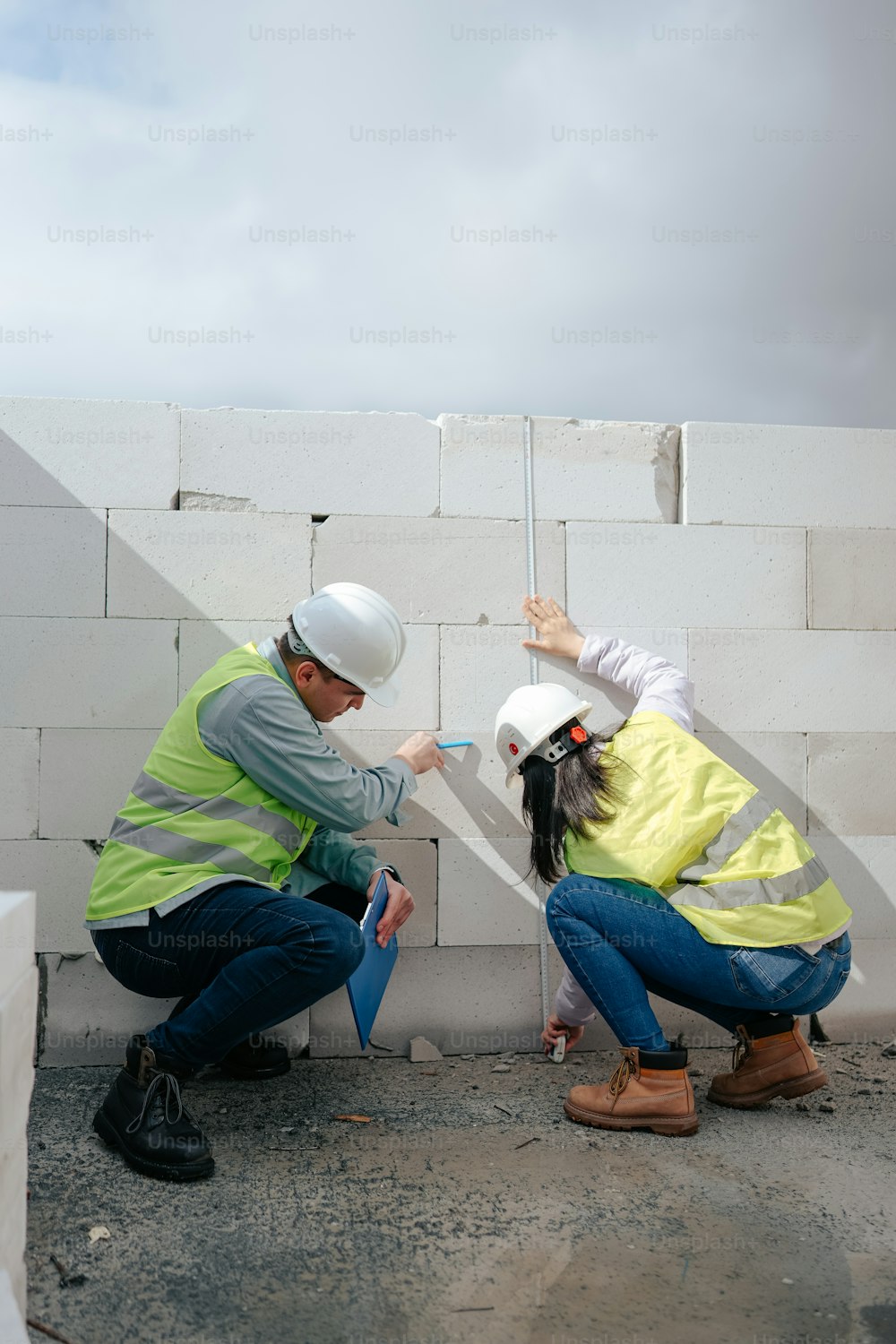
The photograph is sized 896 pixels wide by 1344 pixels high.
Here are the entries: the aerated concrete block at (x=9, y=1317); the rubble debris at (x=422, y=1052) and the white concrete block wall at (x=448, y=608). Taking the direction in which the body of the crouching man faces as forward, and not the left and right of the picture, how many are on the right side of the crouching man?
1

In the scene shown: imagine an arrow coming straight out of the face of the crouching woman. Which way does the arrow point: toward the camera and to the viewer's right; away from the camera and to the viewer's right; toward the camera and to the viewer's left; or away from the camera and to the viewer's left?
away from the camera and to the viewer's left

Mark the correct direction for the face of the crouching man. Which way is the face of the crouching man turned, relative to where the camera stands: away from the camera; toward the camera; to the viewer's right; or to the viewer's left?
to the viewer's right

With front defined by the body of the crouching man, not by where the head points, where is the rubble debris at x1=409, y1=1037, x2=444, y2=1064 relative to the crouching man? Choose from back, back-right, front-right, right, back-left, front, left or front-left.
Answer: front-left

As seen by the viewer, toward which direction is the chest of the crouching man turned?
to the viewer's right

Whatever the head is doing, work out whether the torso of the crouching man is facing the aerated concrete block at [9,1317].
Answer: no

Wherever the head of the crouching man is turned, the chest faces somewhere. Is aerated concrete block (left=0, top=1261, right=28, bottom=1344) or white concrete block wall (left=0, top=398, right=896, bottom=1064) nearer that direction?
the white concrete block wall

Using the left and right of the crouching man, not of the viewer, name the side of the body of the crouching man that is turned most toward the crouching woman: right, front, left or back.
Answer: front

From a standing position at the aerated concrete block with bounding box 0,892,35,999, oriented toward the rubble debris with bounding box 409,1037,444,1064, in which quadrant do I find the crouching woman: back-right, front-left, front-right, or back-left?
front-right

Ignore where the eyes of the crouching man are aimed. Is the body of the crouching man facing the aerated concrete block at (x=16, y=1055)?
no

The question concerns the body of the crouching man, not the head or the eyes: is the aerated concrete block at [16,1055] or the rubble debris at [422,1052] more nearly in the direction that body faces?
the rubble debris

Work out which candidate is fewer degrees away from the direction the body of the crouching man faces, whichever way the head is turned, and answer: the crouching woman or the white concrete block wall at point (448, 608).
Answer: the crouching woman
